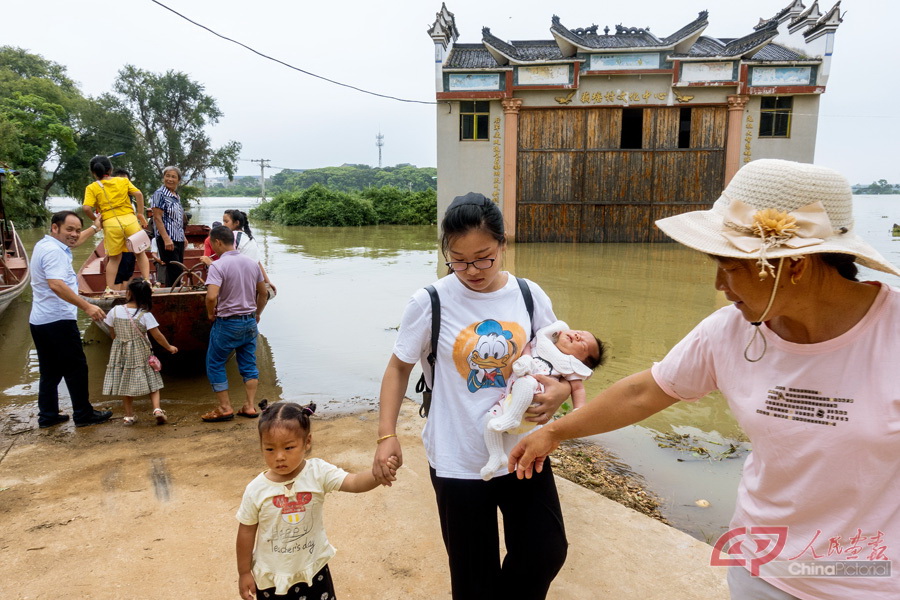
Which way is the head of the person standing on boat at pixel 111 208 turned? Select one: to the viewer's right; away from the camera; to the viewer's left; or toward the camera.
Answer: away from the camera

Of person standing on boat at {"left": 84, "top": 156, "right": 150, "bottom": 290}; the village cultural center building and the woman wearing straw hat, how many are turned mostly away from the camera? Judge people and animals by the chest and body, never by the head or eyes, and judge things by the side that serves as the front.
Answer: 1

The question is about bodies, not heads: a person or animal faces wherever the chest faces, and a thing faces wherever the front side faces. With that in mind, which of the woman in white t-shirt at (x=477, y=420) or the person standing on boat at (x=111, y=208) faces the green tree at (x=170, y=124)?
the person standing on boat

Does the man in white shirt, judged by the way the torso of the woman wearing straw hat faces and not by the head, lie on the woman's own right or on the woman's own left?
on the woman's own right

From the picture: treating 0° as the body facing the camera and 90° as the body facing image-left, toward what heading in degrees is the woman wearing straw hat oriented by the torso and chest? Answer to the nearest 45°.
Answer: approximately 45°

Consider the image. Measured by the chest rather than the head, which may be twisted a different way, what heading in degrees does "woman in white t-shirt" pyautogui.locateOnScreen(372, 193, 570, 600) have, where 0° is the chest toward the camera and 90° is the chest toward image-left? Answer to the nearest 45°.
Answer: approximately 0°

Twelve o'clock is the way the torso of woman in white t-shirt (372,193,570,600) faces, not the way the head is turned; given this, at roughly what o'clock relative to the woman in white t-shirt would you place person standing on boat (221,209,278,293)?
The person standing on boat is roughly at 5 o'clock from the woman in white t-shirt.

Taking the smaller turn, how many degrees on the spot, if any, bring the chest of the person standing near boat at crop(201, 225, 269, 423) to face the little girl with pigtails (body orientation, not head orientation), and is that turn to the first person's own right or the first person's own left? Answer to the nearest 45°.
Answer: approximately 135° to the first person's own left

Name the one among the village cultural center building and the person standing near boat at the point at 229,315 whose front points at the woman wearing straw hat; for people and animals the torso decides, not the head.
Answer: the village cultural center building

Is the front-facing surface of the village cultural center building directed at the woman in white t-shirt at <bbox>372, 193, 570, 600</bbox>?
yes

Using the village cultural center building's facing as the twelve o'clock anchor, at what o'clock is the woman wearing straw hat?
The woman wearing straw hat is roughly at 12 o'clock from the village cultural center building.

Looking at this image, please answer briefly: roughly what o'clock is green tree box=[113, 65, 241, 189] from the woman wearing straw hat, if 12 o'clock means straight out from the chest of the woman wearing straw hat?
The green tree is roughly at 3 o'clock from the woman wearing straw hat.

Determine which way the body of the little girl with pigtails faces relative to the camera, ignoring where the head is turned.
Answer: toward the camera

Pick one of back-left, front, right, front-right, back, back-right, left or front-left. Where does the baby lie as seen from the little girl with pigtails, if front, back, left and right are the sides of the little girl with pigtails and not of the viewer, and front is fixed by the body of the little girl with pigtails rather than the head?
left
